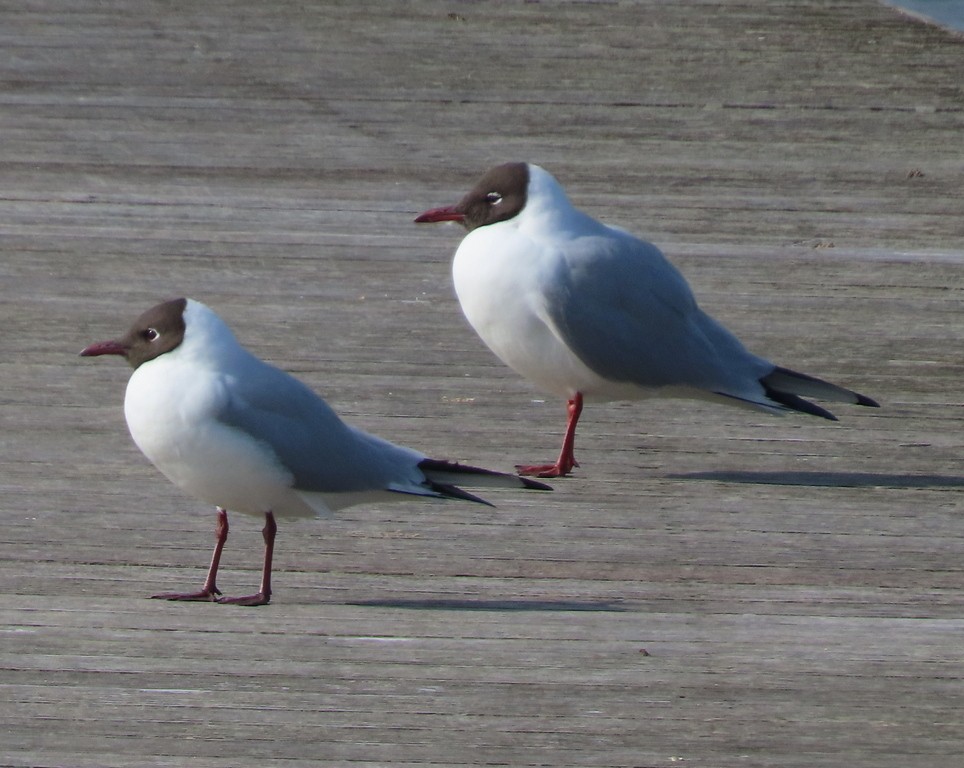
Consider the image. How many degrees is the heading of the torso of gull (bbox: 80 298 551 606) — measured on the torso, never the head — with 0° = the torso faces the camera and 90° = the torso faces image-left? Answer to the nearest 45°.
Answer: approximately 90°

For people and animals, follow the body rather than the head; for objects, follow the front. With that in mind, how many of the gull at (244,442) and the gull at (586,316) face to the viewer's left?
2

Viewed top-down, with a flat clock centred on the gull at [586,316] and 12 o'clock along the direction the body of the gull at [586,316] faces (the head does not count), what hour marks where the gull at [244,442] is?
the gull at [244,442] is roughly at 10 o'clock from the gull at [586,316].

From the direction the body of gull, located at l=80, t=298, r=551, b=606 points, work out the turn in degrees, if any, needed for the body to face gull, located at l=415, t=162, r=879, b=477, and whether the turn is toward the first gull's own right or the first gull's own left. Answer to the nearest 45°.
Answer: approximately 135° to the first gull's own right

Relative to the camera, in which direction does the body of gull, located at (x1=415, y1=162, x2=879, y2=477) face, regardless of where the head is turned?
to the viewer's left
